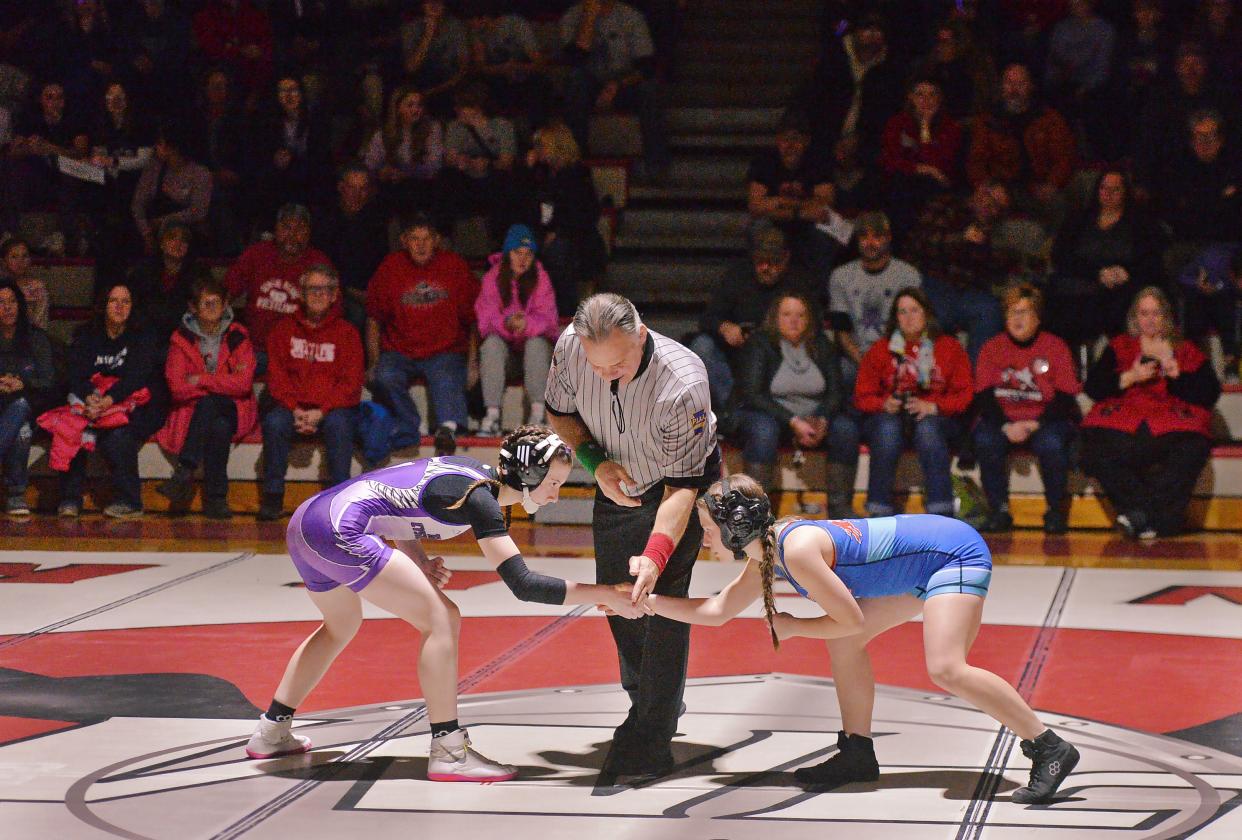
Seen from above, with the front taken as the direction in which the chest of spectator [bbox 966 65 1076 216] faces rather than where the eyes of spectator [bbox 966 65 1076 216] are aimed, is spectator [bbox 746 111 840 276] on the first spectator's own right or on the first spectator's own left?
on the first spectator's own right

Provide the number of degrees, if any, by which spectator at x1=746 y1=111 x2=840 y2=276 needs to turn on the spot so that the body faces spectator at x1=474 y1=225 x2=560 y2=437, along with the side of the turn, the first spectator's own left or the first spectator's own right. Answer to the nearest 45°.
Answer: approximately 45° to the first spectator's own right

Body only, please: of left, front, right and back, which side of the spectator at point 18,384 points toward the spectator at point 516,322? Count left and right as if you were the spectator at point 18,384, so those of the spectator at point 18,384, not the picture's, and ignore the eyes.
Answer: left

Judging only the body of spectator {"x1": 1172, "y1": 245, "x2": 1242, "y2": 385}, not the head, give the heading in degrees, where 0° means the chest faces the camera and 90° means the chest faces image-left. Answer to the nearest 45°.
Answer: approximately 0°

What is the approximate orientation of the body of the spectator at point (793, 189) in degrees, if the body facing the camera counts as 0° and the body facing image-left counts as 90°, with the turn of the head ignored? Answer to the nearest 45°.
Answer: approximately 0°
